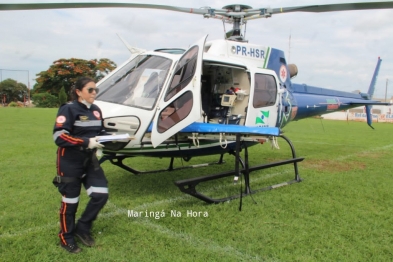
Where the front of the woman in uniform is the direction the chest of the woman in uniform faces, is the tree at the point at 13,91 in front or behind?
behind

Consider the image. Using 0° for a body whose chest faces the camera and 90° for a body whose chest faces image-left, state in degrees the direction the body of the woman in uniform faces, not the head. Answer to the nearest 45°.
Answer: approximately 315°

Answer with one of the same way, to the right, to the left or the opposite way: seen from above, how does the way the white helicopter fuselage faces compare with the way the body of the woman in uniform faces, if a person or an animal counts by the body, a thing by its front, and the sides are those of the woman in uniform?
to the right

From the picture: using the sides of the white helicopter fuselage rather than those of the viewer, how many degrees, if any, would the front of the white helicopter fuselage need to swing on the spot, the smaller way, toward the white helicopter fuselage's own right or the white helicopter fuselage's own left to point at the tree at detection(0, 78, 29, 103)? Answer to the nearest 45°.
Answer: approximately 90° to the white helicopter fuselage's own right

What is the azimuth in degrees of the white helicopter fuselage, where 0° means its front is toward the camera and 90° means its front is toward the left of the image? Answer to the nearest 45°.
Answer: approximately 45°

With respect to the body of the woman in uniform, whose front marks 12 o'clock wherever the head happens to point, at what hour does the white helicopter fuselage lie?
The white helicopter fuselage is roughly at 9 o'clock from the woman in uniform.

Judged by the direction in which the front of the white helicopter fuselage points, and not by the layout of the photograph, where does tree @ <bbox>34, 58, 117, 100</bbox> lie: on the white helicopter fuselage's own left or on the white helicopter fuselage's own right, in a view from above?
on the white helicopter fuselage's own right

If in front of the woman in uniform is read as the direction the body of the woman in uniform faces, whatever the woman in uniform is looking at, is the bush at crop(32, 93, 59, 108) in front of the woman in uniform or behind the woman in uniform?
behind

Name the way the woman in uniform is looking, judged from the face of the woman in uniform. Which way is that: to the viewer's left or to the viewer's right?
to the viewer's right
